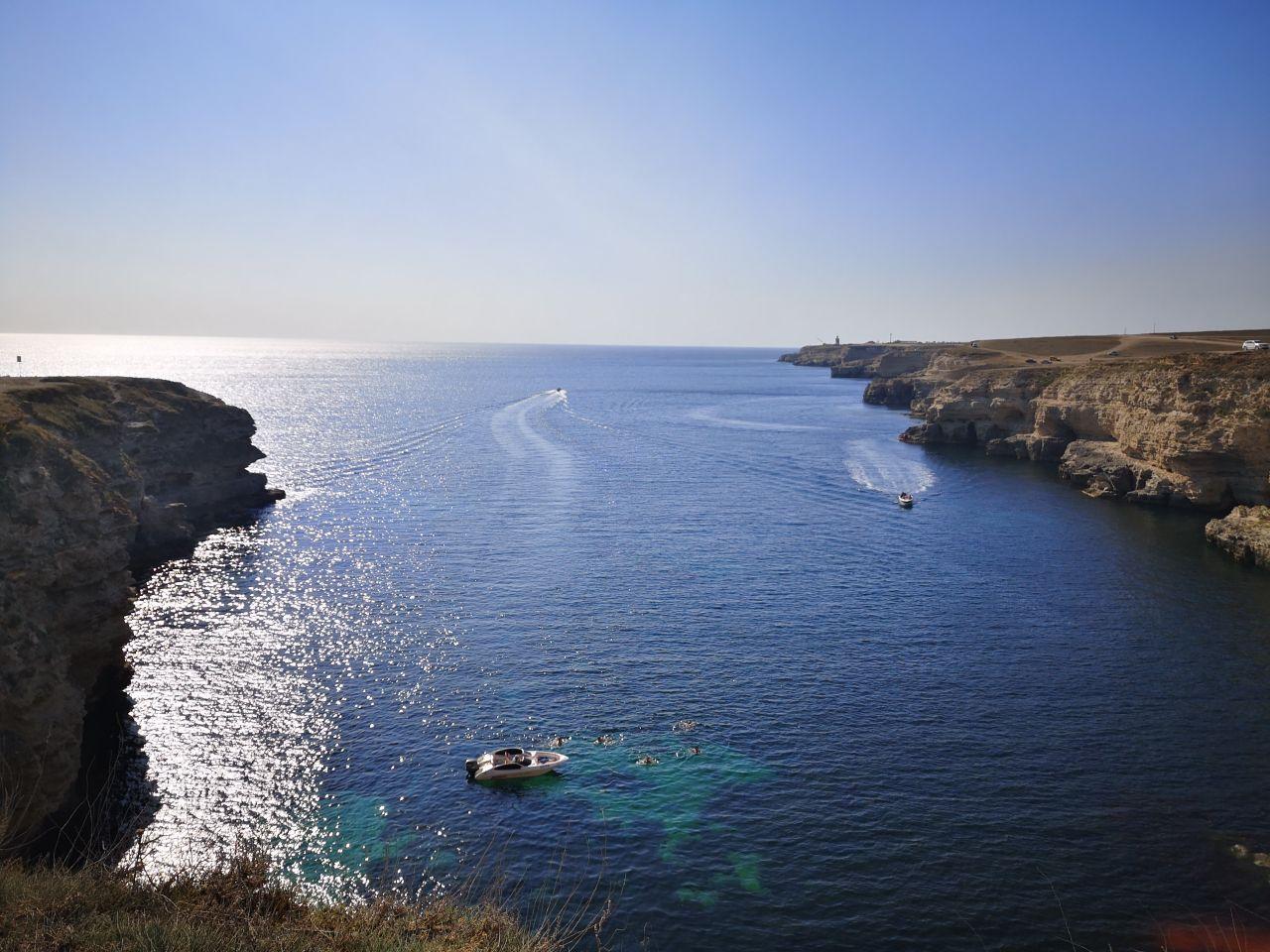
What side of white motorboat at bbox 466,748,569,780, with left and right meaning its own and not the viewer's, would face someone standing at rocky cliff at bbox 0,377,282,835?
back

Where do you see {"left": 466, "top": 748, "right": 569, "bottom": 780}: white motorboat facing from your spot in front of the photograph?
facing to the right of the viewer
